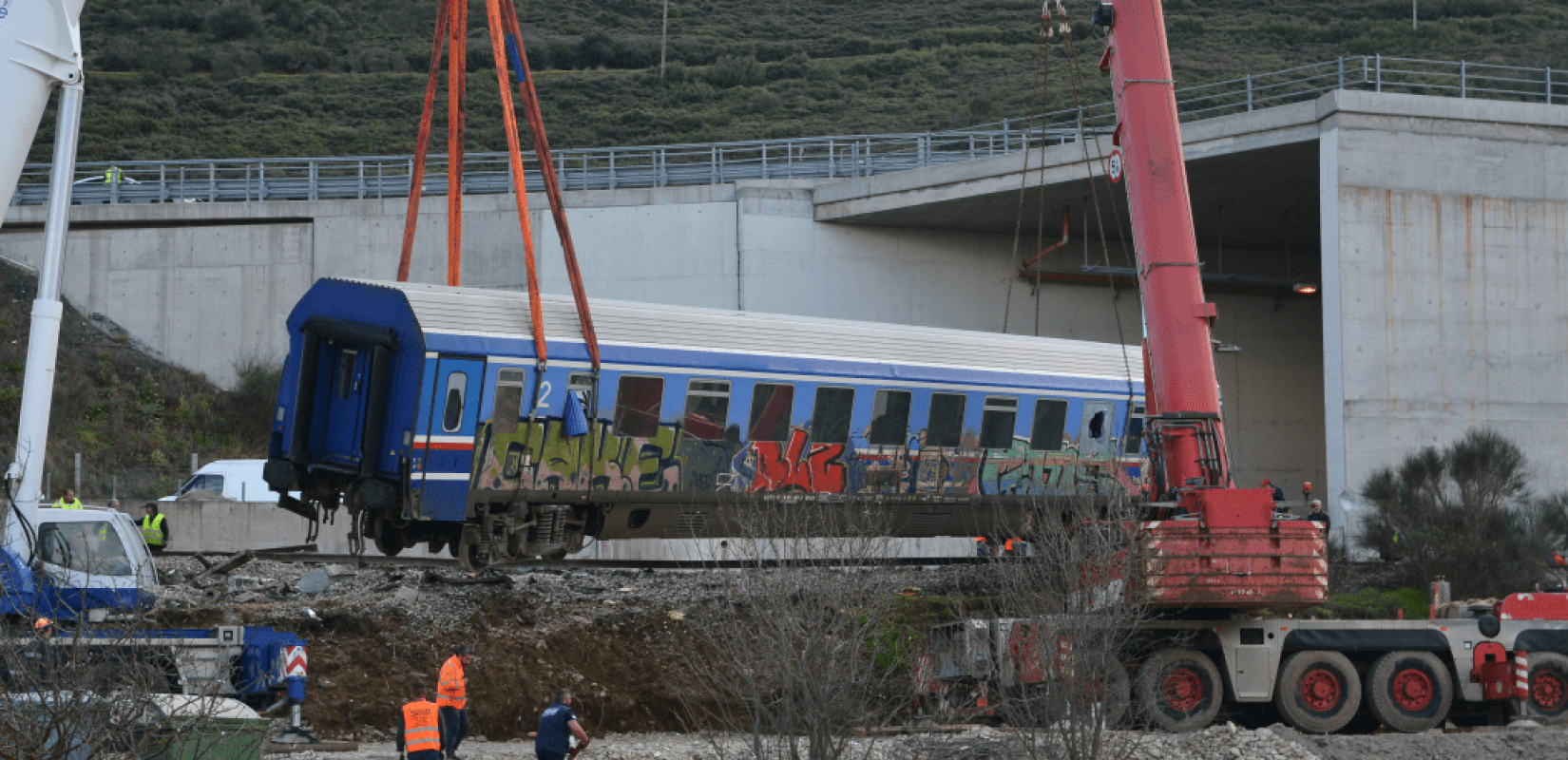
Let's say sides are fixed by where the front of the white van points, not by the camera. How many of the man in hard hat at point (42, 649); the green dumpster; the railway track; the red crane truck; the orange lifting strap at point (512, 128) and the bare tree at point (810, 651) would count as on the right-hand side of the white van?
0

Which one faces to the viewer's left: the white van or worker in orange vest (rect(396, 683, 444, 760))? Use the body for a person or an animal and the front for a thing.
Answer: the white van

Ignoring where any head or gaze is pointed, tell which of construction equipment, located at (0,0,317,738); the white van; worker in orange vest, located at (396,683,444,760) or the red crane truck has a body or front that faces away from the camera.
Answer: the worker in orange vest

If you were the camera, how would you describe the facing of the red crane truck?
facing to the right of the viewer

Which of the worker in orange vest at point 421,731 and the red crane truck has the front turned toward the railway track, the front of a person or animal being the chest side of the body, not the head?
the worker in orange vest

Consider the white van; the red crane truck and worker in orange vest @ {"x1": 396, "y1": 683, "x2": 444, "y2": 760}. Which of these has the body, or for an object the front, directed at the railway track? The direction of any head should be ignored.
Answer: the worker in orange vest

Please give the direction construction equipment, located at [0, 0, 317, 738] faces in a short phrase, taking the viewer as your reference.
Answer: facing to the right of the viewer

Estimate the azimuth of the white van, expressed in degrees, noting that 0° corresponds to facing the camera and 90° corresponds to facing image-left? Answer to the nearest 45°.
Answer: approximately 90°

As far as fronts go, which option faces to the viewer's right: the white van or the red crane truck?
the red crane truck

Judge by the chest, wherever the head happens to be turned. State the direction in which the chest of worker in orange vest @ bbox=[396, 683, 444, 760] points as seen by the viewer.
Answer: away from the camera

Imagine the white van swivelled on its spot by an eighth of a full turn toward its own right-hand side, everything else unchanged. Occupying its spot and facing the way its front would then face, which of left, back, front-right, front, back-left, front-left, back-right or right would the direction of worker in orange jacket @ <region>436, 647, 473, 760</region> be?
back-left

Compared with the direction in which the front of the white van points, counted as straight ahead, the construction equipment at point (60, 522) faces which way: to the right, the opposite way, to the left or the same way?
the opposite way

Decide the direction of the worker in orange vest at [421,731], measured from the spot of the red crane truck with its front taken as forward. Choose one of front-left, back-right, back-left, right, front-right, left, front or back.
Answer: back-right

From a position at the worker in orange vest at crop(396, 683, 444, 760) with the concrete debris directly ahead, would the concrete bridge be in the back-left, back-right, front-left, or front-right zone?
front-right

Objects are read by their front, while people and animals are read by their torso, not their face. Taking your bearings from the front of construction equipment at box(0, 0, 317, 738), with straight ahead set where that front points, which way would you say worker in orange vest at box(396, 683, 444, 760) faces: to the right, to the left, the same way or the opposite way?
to the left

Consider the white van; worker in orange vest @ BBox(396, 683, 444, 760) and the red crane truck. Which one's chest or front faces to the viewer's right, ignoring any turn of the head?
the red crane truck

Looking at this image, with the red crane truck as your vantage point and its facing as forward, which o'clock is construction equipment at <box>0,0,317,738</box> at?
The construction equipment is roughly at 5 o'clock from the red crane truck.
